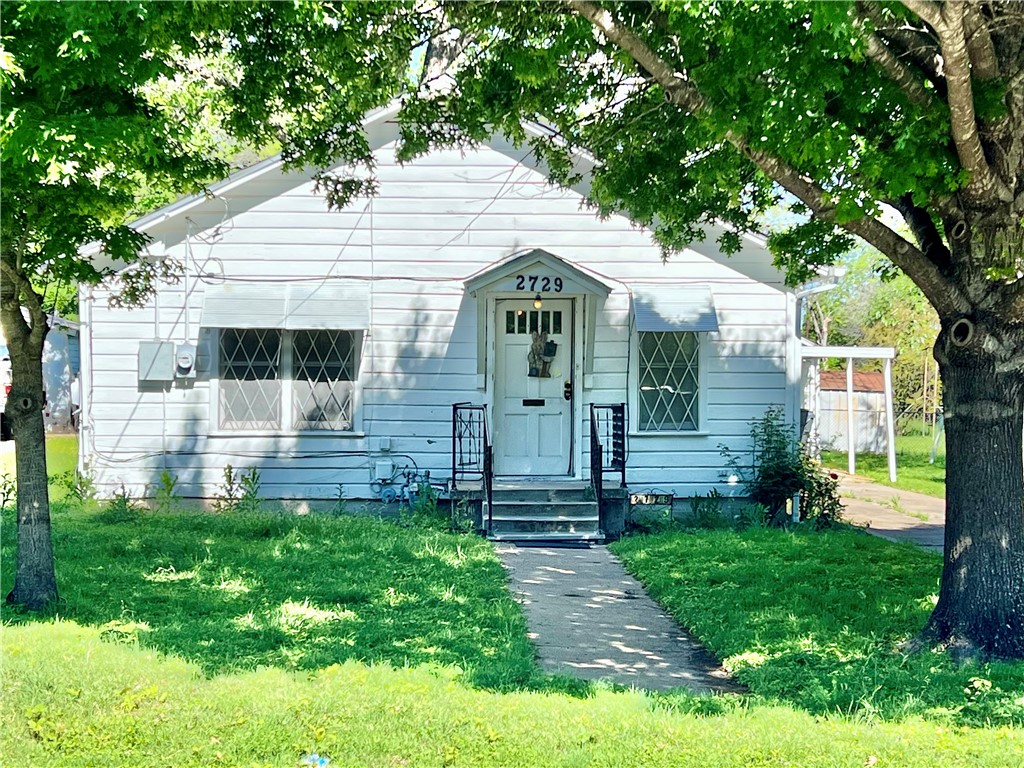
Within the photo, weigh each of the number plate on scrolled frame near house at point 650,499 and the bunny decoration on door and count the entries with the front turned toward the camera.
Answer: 2

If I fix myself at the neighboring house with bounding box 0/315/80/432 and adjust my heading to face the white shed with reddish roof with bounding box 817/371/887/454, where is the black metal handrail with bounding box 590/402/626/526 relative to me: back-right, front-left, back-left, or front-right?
front-right

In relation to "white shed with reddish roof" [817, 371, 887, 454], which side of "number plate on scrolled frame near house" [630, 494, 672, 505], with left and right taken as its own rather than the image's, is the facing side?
back

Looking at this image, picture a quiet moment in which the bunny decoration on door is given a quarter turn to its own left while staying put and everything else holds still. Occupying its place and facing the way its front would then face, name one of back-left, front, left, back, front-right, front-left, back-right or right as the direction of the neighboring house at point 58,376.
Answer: back-left

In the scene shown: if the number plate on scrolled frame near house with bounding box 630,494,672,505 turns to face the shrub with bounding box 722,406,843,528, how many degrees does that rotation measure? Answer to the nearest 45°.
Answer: approximately 90° to its left

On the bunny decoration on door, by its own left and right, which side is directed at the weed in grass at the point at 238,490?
right

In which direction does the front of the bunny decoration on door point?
toward the camera

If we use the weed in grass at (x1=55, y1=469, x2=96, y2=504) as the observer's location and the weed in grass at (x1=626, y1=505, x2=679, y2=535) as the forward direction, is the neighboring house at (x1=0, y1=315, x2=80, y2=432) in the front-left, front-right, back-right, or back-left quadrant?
back-left

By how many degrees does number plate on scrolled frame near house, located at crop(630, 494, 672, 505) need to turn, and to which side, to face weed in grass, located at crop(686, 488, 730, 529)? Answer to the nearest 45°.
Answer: approximately 90° to its left

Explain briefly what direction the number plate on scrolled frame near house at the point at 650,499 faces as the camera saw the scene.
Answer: facing the viewer

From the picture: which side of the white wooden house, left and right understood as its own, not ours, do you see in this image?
front

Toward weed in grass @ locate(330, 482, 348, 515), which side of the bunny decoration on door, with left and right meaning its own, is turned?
right

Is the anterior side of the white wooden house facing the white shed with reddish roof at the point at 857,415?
no

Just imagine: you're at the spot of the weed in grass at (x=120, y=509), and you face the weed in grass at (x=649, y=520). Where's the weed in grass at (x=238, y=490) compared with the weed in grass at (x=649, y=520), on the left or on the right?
left

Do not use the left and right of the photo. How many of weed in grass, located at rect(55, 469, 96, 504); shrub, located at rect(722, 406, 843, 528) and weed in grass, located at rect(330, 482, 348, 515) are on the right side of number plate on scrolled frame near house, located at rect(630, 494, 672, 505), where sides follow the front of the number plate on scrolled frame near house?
2
